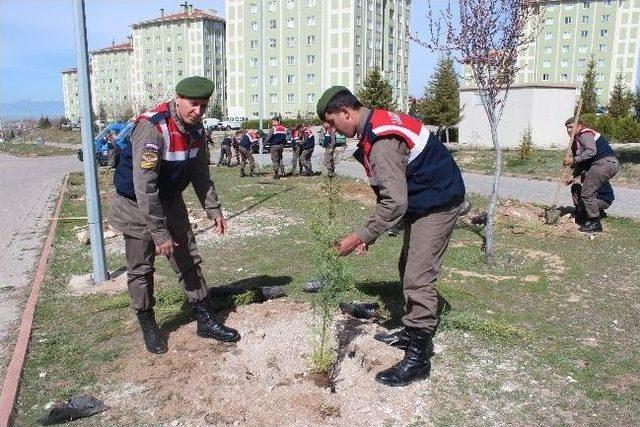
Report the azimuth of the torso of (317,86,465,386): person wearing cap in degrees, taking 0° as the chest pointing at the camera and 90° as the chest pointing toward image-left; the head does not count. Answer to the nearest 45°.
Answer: approximately 90°

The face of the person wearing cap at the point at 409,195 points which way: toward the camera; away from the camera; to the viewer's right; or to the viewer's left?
to the viewer's left

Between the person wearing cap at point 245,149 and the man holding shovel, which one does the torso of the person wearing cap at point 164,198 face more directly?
the man holding shovel

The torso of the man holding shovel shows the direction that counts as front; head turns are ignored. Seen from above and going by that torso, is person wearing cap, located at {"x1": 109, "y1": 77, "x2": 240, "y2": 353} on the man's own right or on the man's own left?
on the man's own left

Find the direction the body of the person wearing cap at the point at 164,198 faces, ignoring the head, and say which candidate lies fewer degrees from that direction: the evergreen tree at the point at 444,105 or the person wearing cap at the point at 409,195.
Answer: the person wearing cap

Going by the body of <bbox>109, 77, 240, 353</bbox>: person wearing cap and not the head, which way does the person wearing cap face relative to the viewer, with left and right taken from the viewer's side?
facing the viewer and to the right of the viewer

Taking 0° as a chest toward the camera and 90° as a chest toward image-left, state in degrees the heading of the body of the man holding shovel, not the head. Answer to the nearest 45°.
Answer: approximately 90°

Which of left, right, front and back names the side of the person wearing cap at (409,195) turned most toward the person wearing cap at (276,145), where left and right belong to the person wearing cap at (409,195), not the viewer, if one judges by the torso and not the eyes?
right

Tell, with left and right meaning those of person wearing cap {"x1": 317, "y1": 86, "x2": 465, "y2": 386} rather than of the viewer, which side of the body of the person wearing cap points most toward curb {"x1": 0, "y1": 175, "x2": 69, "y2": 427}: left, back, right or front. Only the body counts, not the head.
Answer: front

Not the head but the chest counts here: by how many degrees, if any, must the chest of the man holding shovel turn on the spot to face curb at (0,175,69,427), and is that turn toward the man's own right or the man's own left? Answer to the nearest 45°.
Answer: approximately 45° to the man's own left
